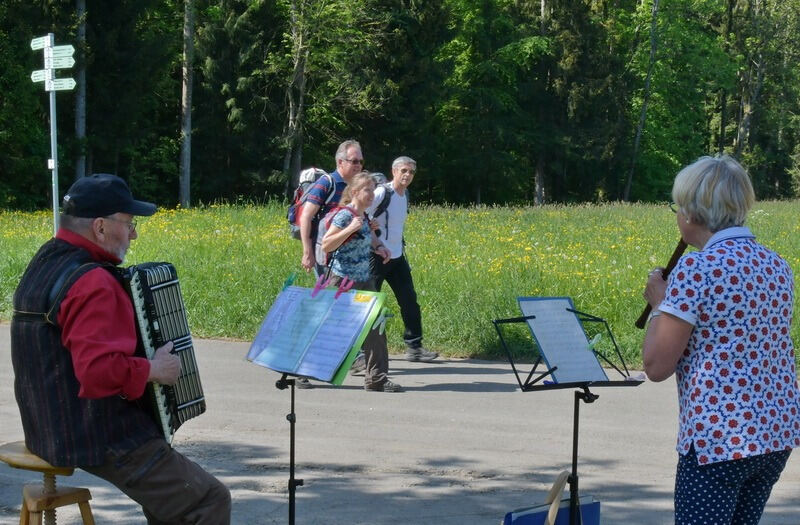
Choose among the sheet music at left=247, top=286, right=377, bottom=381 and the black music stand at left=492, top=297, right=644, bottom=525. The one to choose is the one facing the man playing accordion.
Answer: the sheet music

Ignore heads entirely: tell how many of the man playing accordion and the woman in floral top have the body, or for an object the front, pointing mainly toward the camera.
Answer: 0

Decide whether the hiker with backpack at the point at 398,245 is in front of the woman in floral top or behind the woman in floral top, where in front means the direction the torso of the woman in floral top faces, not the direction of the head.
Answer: in front

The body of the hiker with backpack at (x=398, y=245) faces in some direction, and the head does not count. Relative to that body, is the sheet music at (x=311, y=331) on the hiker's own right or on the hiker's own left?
on the hiker's own right

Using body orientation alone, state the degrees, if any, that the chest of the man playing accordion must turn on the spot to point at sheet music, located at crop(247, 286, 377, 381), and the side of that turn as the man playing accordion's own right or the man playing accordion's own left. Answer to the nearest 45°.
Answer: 0° — they already face it

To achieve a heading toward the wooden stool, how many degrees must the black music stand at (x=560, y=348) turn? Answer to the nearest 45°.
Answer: approximately 135° to its right

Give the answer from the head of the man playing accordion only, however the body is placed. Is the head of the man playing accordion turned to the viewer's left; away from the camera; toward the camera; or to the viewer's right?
to the viewer's right

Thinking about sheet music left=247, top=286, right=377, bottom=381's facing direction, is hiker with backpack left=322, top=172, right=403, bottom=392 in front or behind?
behind

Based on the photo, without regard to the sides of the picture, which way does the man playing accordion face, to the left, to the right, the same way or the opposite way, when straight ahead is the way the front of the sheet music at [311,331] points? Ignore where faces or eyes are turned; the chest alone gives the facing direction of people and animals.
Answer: the opposite way

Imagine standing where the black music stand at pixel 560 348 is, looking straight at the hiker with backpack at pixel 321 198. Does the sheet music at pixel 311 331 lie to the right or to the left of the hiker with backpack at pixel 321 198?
left

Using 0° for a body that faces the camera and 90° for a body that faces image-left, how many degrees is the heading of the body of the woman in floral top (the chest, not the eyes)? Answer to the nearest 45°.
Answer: approximately 135°
